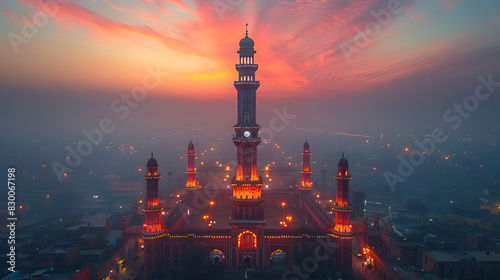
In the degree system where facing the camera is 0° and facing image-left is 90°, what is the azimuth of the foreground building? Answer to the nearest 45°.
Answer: approximately 0°

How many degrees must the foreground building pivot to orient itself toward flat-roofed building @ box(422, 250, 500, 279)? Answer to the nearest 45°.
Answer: approximately 90° to its left
